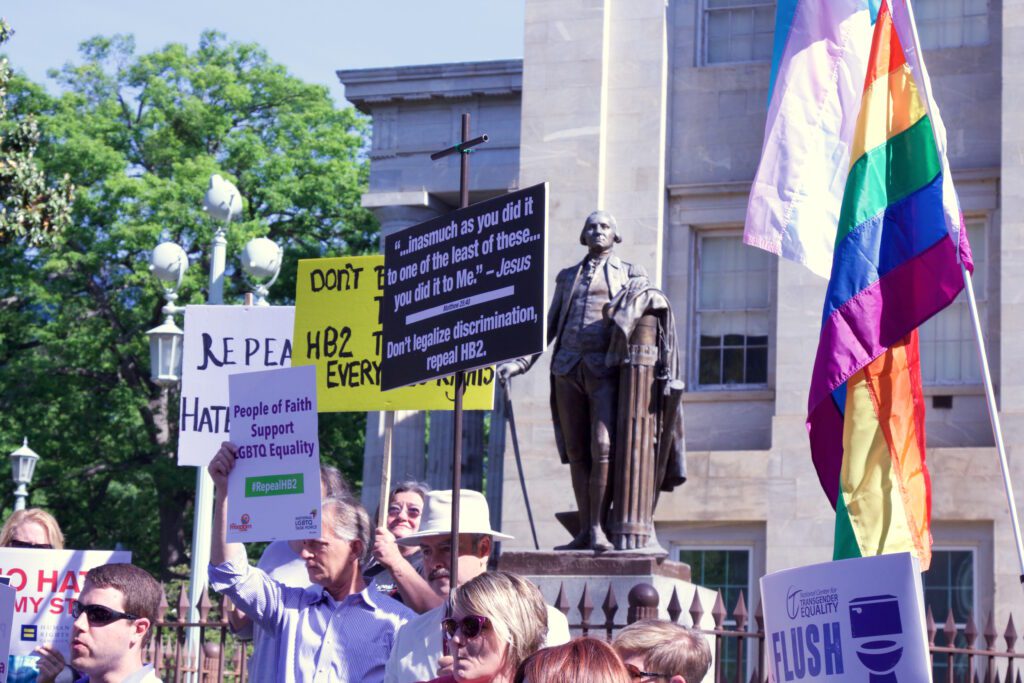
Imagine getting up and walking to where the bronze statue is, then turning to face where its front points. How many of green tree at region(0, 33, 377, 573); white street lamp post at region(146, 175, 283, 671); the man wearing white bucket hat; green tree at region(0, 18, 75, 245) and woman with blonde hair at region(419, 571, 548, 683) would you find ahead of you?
2

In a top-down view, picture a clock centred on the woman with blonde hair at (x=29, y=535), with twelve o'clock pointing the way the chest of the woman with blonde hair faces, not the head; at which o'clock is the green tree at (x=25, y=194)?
The green tree is roughly at 6 o'clock from the woman with blonde hair.

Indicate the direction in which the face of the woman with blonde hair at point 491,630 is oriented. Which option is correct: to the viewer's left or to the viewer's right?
to the viewer's left

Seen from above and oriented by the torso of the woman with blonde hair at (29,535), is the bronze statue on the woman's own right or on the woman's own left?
on the woman's own left

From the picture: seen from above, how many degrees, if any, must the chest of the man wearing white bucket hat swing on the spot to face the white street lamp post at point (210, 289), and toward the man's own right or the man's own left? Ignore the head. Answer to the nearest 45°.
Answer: approximately 135° to the man's own right

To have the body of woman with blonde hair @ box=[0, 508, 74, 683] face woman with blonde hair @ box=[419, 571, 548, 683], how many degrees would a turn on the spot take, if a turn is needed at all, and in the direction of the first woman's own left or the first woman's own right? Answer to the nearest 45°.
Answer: approximately 45° to the first woman's own left

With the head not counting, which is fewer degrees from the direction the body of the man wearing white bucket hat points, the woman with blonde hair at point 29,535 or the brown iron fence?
the woman with blonde hair

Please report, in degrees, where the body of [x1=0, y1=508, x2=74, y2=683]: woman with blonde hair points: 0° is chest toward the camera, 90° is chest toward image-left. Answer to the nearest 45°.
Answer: approximately 0°

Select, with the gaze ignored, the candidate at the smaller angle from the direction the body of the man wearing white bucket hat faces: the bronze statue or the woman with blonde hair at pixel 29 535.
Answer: the woman with blonde hair

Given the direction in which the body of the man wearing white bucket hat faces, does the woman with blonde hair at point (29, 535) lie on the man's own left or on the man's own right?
on the man's own right

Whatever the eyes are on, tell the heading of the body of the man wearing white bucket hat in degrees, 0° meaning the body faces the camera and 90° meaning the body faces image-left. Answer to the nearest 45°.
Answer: approximately 45°
